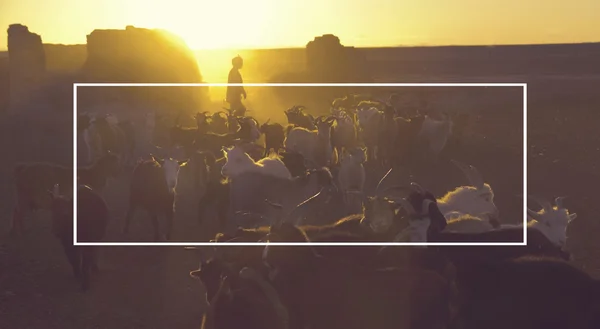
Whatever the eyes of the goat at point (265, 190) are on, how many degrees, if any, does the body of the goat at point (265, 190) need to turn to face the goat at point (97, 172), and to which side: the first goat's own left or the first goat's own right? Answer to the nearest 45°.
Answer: approximately 180°

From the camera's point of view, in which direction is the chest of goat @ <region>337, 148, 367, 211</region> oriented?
away from the camera

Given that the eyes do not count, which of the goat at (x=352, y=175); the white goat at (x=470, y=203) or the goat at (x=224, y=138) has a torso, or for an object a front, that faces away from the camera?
the goat at (x=352, y=175)

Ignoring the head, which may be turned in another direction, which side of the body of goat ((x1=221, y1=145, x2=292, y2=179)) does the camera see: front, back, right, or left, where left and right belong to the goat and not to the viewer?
left

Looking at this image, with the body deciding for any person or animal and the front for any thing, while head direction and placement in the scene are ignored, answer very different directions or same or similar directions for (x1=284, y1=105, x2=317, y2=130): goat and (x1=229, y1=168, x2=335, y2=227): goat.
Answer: very different directions

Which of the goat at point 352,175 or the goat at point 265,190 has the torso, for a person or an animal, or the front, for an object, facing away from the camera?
the goat at point 352,175

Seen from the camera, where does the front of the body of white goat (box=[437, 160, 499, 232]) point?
to the viewer's right
